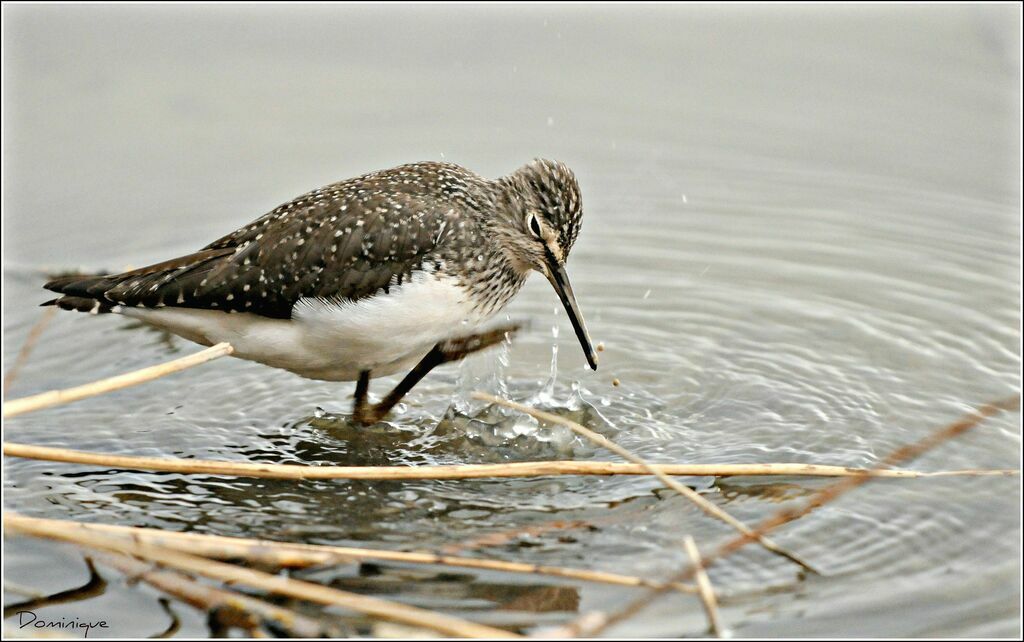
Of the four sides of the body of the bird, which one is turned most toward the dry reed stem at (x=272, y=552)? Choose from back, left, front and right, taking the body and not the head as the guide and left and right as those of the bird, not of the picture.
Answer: right

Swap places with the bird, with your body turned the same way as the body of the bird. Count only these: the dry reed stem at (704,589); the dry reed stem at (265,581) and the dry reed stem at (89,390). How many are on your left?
0

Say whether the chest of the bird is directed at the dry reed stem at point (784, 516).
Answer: no

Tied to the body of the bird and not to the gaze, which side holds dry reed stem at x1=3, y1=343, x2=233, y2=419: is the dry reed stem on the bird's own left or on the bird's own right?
on the bird's own right

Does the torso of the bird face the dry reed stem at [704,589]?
no

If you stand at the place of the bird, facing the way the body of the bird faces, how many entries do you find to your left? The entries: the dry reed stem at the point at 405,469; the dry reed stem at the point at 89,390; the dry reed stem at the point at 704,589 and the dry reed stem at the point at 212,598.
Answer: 0

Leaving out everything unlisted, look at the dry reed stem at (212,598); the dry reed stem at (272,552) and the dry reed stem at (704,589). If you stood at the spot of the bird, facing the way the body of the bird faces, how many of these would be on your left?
0

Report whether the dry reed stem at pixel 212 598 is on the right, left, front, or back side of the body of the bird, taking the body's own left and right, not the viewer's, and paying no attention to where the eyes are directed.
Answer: right

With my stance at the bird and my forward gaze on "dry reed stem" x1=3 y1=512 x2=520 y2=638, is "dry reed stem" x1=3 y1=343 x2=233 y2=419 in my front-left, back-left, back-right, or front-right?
front-right

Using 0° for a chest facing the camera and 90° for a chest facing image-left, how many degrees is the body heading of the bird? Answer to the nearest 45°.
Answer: approximately 270°

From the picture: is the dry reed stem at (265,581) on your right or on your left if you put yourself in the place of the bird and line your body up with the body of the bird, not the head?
on your right
